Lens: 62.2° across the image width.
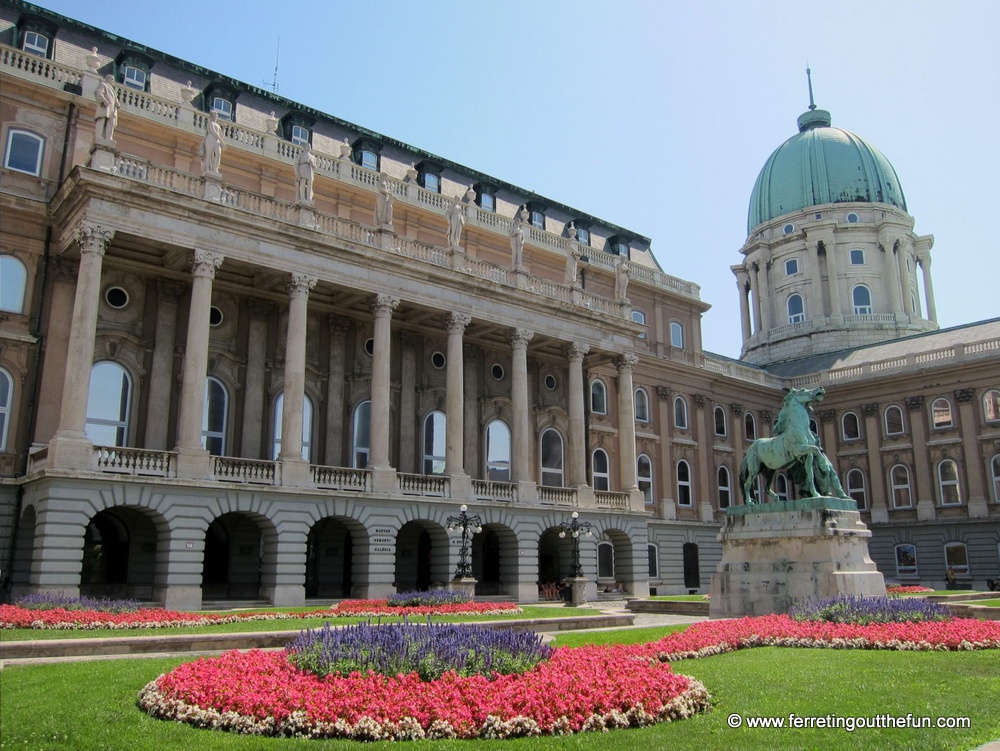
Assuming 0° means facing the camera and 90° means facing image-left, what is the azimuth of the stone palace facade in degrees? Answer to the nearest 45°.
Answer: approximately 315°

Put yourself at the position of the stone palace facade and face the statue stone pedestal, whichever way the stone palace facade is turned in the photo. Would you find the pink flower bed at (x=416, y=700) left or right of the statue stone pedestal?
right
